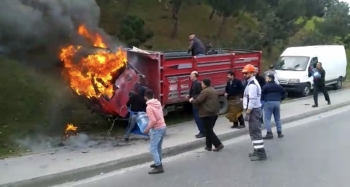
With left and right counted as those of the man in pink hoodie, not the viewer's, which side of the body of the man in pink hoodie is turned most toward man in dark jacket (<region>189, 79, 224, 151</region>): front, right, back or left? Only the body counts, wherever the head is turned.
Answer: right

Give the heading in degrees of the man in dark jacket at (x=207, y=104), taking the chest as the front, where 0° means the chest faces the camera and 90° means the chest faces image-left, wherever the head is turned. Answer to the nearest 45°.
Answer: approximately 135°

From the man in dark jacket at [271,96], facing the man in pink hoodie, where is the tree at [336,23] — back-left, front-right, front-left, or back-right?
back-right

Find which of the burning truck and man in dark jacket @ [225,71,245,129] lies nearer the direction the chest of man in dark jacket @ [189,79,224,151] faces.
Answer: the burning truck

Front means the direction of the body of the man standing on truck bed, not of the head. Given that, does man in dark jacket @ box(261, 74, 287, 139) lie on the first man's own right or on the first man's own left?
on the first man's own left

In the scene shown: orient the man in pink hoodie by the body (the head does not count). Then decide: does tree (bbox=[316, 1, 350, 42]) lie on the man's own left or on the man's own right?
on the man's own right

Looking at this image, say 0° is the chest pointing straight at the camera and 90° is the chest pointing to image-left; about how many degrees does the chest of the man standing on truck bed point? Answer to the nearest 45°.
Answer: approximately 90°

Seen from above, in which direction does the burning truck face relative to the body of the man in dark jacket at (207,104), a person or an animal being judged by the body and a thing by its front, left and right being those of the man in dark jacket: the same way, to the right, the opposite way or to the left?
to the left

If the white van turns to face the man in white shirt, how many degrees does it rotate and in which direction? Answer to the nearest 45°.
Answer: approximately 45° to its left

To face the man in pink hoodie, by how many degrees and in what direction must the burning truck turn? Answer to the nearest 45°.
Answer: approximately 45° to its left

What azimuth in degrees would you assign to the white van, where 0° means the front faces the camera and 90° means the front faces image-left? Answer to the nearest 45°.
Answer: approximately 45°
